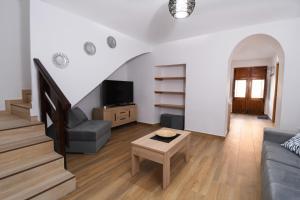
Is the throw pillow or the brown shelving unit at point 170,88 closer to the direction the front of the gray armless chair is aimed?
the throw pillow

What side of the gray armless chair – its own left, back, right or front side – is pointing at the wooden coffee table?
front

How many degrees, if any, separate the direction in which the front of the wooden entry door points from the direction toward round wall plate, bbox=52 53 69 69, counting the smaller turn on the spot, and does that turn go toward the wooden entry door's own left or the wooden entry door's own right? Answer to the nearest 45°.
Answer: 0° — it already faces it

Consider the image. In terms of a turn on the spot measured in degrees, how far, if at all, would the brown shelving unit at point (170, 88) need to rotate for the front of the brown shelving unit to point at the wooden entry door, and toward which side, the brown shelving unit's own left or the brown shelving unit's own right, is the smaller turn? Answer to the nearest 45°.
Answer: approximately 180°

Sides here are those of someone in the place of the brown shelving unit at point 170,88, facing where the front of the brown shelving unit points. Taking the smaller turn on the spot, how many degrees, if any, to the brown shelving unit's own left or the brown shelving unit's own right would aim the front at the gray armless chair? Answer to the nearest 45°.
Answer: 0° — it already faces it

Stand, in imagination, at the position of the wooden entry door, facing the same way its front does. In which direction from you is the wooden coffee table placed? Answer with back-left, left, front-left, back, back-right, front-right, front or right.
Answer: front

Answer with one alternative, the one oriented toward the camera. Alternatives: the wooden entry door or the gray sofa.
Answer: the wooden entry door

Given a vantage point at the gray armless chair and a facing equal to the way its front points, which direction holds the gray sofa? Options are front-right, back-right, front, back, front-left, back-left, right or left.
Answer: front

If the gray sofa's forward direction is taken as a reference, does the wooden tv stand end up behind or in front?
in front

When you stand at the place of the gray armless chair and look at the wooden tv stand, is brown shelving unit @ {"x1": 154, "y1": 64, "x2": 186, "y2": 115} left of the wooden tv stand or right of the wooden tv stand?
right

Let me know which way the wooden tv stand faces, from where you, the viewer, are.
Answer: facing the viewer and to the right of the viewer

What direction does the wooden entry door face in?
toward the camera

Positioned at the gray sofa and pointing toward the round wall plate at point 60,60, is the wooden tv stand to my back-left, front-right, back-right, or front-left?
front-right

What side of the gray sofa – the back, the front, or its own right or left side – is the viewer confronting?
left

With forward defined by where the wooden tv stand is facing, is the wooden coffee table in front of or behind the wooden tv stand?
in front

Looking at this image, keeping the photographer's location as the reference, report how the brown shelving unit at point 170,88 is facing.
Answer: facing the viewer and to the left of the viewer
